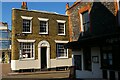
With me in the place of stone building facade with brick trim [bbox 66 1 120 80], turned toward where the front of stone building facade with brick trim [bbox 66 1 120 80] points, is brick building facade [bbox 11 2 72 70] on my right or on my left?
on my right

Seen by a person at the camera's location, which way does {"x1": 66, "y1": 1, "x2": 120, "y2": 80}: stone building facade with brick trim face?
facing the viewer and to the left of the viewer
